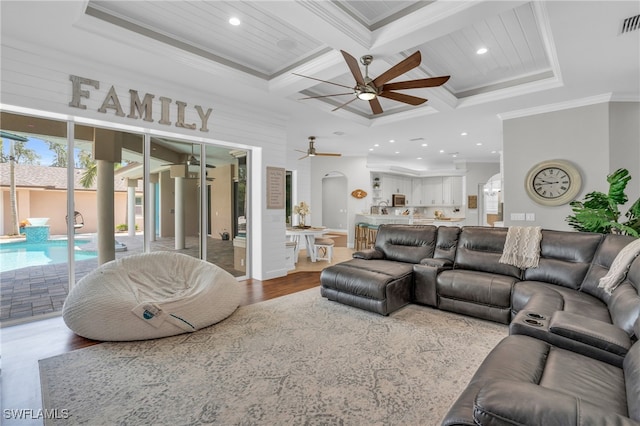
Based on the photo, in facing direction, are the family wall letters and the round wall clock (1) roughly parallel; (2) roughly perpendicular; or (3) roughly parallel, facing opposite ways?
roughly perpendicular

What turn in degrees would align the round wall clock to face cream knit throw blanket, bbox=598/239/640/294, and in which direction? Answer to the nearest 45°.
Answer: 0° — it already faces it

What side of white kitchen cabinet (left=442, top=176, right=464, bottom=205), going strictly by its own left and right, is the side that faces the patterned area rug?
front

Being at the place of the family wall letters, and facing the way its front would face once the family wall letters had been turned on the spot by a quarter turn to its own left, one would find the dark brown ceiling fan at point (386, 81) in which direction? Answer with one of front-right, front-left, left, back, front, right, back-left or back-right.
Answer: right

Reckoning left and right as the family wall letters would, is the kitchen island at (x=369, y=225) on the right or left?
on its left

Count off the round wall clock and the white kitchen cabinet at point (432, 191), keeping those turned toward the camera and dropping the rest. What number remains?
2

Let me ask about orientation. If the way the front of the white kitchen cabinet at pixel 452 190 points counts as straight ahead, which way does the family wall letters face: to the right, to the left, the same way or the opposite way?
to the left

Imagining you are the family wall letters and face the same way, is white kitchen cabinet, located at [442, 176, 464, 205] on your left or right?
on your left

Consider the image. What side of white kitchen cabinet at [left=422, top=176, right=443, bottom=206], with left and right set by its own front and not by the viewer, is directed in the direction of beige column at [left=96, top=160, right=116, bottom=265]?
front

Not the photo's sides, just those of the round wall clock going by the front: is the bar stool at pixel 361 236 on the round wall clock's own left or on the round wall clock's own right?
on the round wall clock's own right

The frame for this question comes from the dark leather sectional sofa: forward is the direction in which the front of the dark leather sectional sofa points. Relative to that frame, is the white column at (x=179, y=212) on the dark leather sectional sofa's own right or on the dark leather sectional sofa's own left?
on the dark leather sectional sofa's own right
